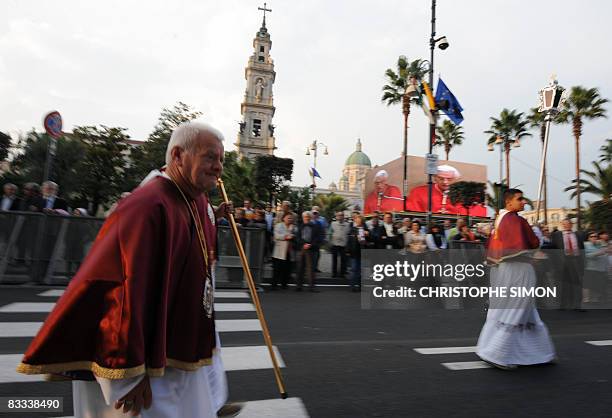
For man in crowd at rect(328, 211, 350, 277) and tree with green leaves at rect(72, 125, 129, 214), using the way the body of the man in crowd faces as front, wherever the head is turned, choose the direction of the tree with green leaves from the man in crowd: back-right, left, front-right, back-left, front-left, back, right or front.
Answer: back-right

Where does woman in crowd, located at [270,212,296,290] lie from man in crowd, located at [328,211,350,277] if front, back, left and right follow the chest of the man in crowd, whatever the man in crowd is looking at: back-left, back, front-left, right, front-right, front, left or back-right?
front-right

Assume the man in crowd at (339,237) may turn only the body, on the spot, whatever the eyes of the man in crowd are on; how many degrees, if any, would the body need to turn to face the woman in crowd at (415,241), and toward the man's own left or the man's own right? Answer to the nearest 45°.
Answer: approximately 45° to the man's own left

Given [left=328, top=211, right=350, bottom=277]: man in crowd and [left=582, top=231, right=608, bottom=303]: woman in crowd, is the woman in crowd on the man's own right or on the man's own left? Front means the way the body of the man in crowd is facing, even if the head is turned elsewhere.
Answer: on the man's own left

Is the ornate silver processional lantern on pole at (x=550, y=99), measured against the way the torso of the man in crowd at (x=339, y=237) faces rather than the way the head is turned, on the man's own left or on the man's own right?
on the man's own left

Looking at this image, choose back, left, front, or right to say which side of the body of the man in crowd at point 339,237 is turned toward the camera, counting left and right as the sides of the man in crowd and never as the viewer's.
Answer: front

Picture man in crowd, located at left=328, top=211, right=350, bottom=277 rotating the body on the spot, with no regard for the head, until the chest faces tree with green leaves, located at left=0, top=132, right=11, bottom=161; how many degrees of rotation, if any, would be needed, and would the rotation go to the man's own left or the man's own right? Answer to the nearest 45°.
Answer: approximately 135° to the man's own right

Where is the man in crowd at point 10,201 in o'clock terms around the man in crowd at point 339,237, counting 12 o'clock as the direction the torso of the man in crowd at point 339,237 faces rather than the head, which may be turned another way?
the man in crowd at point 10,201 is roughly at 2 o'clock from the man in crowd at point 339,237.

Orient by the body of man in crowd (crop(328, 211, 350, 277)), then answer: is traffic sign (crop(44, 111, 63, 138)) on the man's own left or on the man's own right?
on the man's own right

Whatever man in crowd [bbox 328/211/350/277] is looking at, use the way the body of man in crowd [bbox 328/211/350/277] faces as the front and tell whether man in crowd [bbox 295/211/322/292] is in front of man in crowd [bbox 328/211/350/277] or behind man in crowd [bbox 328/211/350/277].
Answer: in front

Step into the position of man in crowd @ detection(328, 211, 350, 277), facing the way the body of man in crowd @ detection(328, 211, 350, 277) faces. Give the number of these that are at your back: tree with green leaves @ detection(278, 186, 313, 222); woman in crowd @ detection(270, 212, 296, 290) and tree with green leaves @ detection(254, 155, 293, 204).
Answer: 2

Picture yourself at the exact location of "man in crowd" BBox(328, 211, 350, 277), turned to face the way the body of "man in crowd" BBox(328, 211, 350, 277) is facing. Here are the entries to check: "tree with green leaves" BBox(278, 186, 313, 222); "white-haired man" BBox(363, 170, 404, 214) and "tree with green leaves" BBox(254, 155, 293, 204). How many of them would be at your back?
3

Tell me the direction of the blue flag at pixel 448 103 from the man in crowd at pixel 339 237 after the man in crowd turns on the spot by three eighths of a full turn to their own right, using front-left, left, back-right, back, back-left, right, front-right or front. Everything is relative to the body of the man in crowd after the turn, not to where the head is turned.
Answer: right

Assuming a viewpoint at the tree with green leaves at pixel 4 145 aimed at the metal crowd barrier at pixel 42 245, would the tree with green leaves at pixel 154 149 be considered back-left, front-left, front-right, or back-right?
front-left

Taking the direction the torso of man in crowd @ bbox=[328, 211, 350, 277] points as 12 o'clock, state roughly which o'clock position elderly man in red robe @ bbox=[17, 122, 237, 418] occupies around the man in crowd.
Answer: The elderly man in red robe is roughly at 12 o'clock from the man in crowd.

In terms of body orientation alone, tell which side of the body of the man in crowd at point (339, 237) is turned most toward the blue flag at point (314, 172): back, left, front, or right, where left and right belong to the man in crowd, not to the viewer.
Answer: back

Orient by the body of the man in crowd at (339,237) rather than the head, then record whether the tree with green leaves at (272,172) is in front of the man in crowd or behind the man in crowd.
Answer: behind
